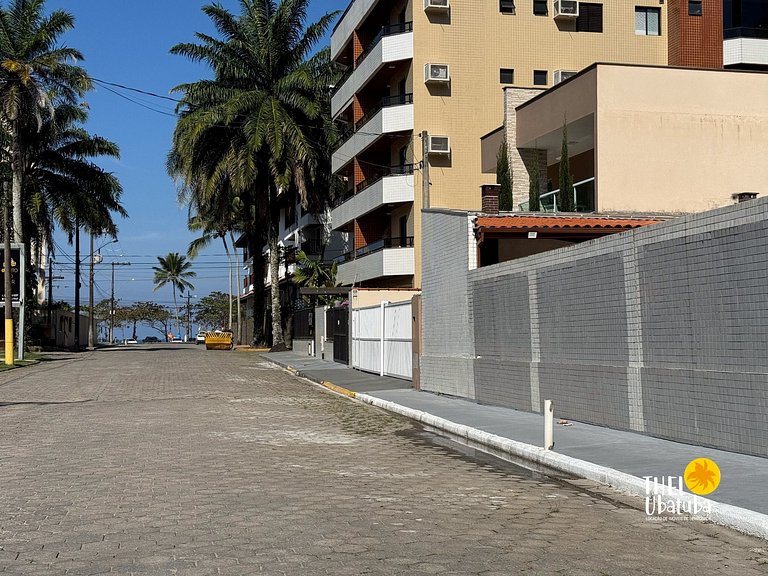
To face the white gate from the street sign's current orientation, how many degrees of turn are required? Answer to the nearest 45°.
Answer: approximately 45° to its left

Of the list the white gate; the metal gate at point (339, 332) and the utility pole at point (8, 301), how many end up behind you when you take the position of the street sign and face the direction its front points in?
0

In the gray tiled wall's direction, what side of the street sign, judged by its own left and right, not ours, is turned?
front

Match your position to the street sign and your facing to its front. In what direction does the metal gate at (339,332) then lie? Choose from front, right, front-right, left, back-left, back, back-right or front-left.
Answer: front-left

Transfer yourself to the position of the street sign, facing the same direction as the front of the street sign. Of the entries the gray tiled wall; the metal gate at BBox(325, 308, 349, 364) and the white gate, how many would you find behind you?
0

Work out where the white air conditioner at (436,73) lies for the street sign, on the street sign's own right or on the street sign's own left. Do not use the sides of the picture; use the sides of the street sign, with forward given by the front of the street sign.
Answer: on the street sign's own left

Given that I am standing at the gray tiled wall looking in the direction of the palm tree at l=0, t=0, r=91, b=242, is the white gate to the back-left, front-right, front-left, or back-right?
front-right
